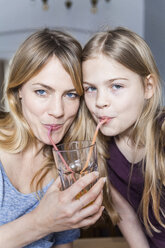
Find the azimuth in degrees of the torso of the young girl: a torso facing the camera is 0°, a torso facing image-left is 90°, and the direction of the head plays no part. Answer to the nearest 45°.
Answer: approximately 45°
